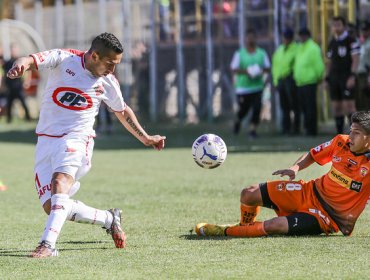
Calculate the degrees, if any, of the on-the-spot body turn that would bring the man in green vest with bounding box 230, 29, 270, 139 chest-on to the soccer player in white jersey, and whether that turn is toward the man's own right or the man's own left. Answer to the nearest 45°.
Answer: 0° — they already face them

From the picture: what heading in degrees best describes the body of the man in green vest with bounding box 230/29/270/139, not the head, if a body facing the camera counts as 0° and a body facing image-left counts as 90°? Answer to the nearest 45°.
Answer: approximately 0°

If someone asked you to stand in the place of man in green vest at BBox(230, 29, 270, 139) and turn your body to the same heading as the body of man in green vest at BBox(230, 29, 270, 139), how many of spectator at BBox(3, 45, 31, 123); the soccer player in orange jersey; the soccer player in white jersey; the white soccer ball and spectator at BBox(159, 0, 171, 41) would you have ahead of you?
3

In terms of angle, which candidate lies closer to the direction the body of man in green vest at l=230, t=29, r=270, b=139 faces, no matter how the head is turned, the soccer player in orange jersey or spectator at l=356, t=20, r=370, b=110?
the soccer player in orange jersey

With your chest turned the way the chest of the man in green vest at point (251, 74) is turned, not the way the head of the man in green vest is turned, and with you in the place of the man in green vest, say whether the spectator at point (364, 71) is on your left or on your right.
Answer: on your left

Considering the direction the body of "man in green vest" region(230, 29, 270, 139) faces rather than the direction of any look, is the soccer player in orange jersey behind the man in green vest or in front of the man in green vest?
in front

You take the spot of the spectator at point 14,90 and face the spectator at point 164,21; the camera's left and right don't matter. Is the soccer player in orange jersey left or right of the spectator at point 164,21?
right

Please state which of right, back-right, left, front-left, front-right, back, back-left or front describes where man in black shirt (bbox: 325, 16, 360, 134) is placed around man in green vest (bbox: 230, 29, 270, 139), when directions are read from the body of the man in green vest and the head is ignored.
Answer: front-left

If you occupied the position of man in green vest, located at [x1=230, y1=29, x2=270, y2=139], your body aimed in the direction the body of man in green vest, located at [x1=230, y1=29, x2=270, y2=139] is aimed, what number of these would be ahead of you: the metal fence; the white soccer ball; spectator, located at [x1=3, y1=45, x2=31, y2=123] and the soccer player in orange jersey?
2

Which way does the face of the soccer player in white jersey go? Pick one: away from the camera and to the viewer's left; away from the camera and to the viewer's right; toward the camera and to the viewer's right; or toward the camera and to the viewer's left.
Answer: toward the camera and to the viewer's right

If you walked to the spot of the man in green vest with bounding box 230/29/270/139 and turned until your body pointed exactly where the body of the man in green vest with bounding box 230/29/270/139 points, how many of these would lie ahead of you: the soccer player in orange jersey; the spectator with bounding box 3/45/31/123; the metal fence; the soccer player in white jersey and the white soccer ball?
3

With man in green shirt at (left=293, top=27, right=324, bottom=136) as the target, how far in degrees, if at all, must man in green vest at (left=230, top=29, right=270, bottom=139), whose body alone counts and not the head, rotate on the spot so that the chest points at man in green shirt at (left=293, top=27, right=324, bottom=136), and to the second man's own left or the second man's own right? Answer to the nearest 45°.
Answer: approximately 45° to the second man's own left
